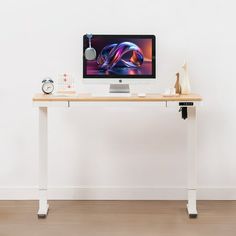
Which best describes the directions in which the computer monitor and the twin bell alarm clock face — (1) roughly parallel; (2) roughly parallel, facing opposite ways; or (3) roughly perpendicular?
roughly parallel

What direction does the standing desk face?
toward the camera

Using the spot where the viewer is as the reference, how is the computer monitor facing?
facing the viewer

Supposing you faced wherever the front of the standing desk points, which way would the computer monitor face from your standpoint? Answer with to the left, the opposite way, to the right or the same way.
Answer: the same way
